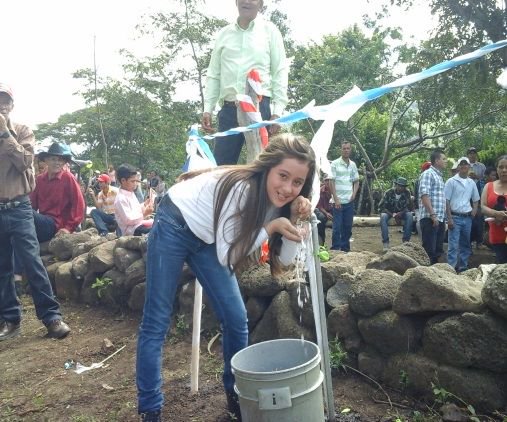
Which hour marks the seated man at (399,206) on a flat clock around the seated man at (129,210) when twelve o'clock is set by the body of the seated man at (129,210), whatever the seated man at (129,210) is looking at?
the seated man at (399,206) is roughly at 11 o'clock from the seated man at (129,210).

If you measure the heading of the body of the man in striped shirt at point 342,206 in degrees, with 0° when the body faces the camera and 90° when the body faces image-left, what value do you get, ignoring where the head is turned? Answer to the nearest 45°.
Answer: approximately 0°

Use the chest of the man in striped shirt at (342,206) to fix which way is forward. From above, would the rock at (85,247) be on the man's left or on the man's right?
on the man's right

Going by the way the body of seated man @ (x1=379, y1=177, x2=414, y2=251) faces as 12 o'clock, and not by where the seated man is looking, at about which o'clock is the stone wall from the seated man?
The stone wall is roughly at 12 o'clock from the seated man.

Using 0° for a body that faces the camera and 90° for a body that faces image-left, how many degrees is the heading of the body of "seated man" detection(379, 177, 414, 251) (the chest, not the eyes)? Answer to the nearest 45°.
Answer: approximately 0°

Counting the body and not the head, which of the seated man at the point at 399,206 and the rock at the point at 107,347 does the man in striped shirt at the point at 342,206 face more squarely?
the rock

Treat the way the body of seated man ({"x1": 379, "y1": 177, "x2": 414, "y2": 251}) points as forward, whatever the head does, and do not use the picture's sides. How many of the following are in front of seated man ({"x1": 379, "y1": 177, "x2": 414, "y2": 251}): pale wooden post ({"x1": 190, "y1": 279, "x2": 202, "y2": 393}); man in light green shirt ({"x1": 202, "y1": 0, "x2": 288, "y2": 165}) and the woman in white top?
3

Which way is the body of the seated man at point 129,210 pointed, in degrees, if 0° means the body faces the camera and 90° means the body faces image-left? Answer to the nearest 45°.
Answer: approximately 270°

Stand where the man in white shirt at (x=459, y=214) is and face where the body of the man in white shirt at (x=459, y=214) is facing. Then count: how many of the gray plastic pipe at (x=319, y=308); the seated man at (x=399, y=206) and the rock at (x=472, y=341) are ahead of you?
2
